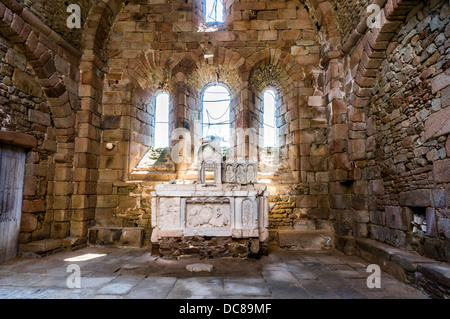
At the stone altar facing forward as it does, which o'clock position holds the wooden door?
The wooden door is roughly at 3 o'clock from the stone altar.

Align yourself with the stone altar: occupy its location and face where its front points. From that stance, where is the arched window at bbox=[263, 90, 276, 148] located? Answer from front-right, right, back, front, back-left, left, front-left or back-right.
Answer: back-left

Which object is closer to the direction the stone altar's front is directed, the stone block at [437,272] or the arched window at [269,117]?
the stone block

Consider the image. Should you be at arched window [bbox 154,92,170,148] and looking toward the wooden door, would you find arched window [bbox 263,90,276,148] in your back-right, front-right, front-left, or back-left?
back-left

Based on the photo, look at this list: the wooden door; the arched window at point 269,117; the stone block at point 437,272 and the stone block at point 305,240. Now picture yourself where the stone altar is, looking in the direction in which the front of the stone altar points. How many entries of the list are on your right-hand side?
1

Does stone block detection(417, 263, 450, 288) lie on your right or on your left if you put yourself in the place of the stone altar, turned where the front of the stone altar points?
on your left

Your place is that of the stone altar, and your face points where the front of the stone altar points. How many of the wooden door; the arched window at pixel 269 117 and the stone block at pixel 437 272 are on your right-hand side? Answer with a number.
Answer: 1

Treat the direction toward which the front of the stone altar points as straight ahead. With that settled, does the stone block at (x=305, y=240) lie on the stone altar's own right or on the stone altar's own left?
on the stone altar's own left
